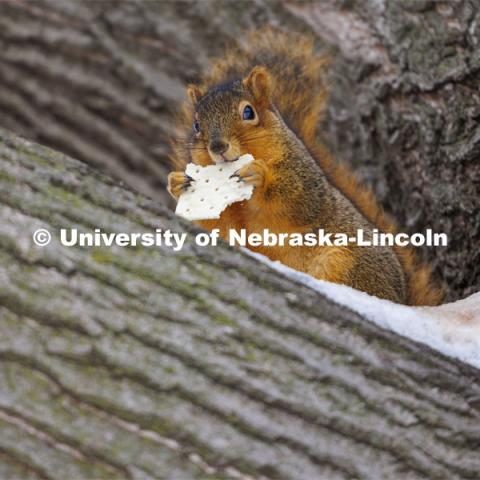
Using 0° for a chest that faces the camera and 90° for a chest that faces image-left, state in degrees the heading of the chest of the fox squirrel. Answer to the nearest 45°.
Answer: approximately 45°
